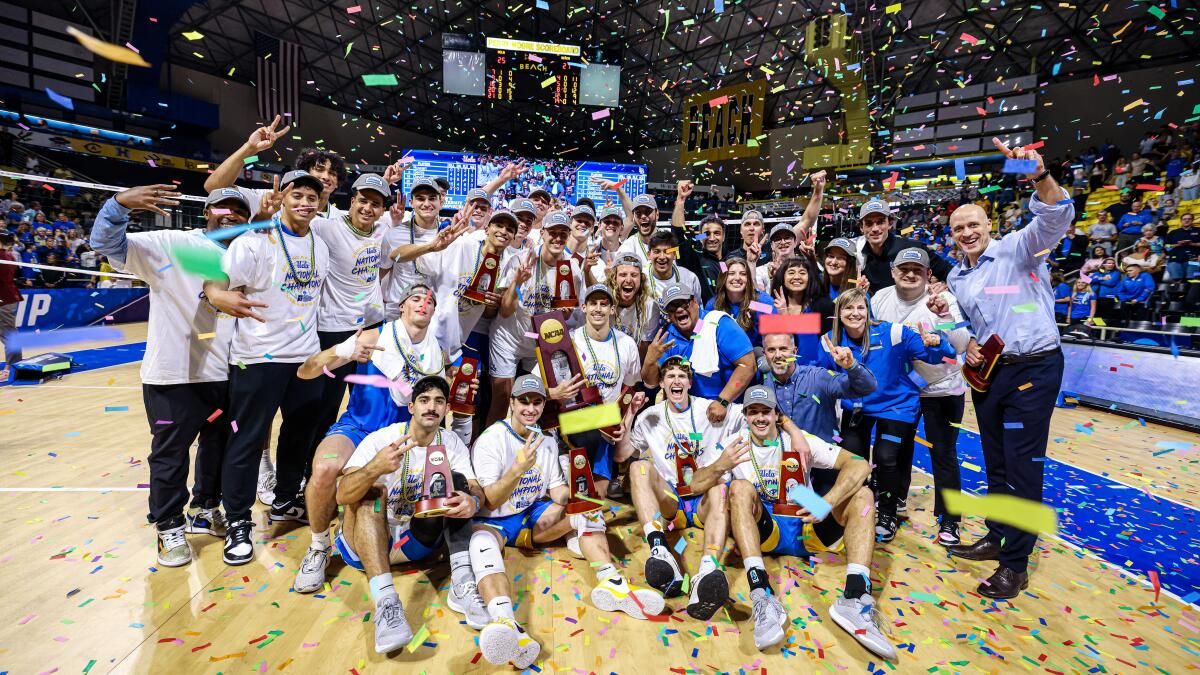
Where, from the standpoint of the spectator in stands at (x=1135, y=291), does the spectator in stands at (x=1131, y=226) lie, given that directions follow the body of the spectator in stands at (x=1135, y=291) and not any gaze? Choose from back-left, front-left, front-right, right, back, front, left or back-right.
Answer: back-right

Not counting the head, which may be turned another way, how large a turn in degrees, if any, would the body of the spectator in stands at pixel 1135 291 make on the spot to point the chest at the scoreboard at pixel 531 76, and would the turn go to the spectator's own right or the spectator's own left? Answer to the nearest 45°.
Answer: approximately 45° to the spectator's own right

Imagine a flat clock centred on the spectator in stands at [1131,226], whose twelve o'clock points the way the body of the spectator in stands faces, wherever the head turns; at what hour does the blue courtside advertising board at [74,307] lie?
The blue courtside advertising board is roughly at 12 o'clock from the spectator in stands.

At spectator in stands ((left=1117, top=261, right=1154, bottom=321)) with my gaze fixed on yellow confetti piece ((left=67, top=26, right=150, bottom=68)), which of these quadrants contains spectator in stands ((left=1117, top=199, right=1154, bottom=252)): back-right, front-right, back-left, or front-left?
back-right

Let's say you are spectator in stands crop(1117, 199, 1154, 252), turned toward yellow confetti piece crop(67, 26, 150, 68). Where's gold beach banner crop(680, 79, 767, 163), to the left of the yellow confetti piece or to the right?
right

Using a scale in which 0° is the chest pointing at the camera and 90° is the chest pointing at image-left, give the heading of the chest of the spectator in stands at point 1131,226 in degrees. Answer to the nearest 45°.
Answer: approximately 45°

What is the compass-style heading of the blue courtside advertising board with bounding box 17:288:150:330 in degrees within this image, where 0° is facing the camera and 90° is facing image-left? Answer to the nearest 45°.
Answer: approximately 0°
